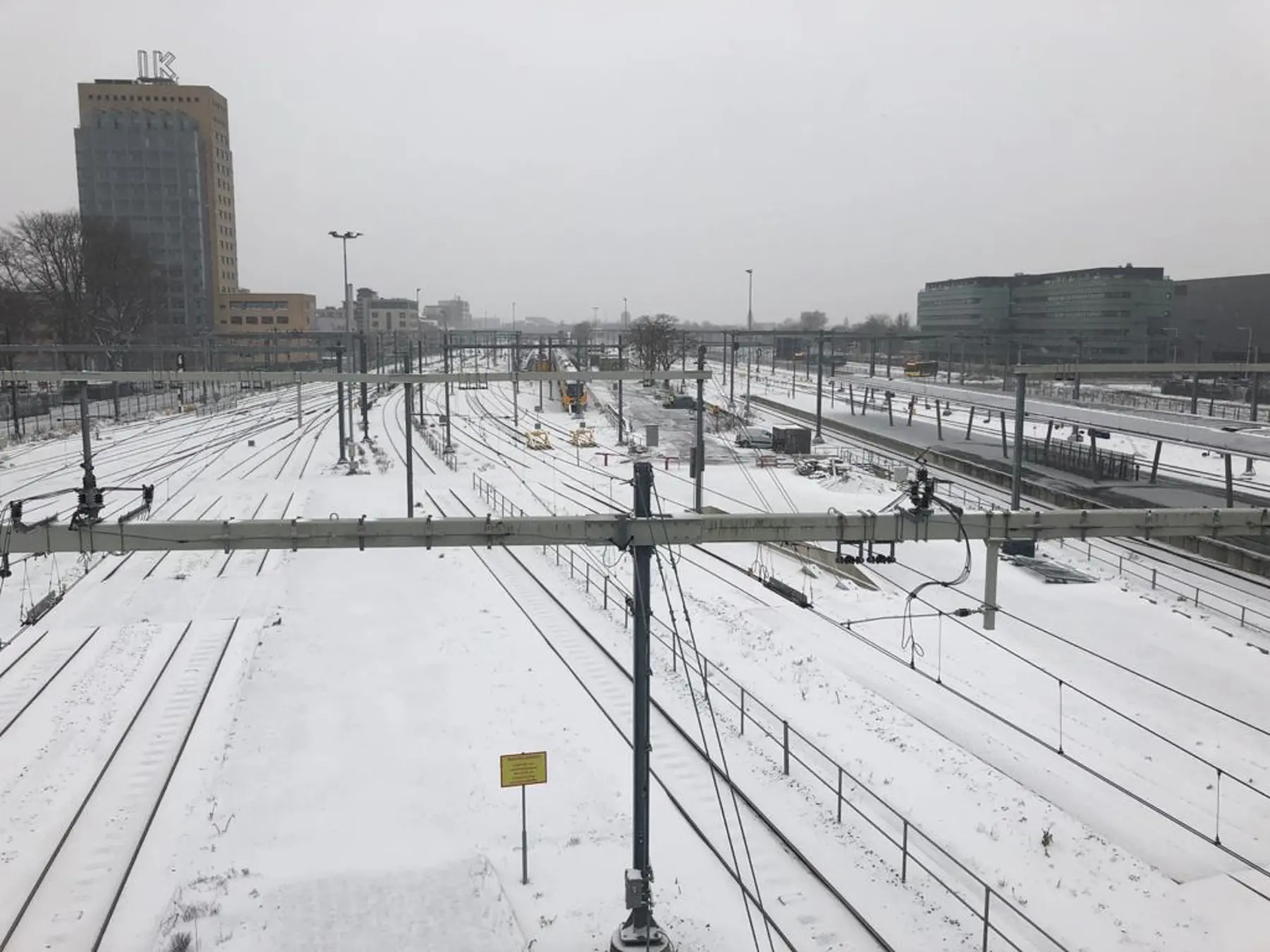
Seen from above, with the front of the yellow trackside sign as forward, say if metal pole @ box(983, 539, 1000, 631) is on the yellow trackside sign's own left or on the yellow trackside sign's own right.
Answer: on the yellow trackside sign's own left

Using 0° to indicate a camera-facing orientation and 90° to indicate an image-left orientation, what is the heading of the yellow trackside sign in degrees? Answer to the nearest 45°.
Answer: approximately 0°

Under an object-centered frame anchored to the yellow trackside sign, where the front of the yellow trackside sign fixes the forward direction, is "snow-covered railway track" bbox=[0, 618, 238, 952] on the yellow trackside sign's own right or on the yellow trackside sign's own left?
on the yellow trackside sign's own right

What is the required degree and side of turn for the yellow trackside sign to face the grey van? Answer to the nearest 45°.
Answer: approximately 180°
